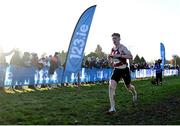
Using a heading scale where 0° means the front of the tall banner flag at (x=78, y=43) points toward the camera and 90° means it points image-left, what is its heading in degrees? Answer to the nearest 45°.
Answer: approximately 0°
